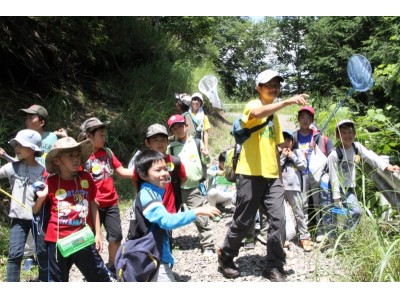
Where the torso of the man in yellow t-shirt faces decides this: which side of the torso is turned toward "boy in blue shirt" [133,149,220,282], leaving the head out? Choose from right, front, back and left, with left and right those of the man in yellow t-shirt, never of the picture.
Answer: right

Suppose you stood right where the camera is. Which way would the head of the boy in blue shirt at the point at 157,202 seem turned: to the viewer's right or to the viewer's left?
to the viewer's right

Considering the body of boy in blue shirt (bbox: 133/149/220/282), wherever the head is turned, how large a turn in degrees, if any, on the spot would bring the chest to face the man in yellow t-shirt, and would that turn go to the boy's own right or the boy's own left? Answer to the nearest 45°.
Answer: approximately 45° to the boy's own left

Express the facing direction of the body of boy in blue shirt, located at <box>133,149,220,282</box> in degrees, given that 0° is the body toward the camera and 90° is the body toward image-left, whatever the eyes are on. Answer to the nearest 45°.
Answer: approximately 270°

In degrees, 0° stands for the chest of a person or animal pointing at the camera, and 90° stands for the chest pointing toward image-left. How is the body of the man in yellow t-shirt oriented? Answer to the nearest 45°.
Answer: approximately 315°
